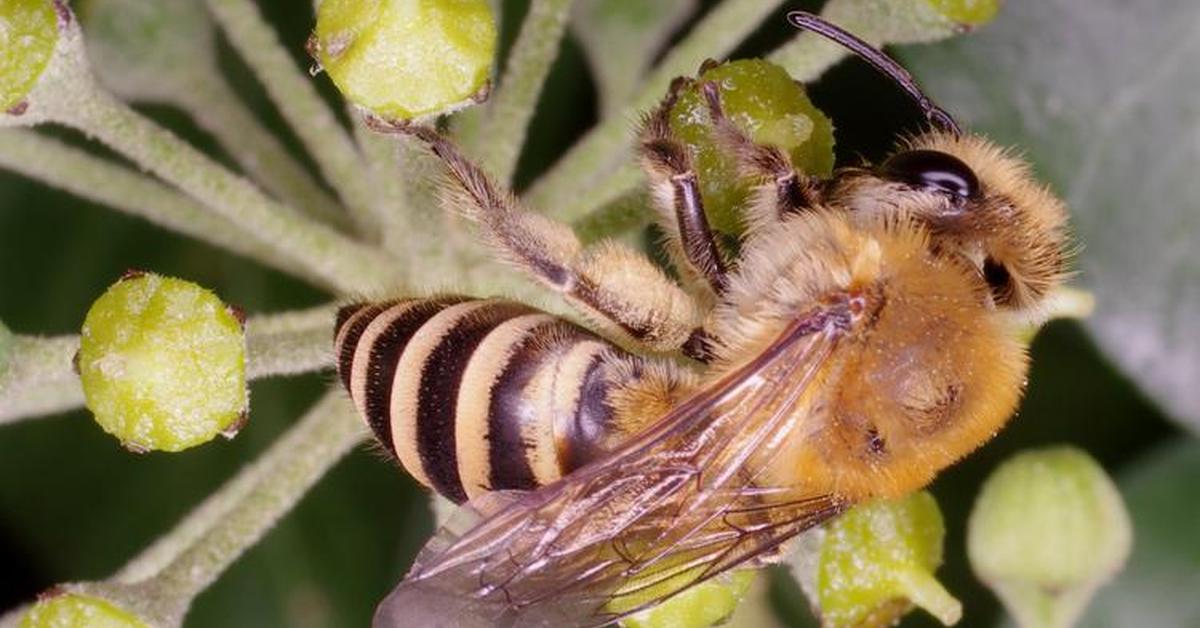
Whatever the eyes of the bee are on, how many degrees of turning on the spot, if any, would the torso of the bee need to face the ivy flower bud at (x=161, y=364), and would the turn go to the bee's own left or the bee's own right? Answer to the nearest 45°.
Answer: approximately 180°

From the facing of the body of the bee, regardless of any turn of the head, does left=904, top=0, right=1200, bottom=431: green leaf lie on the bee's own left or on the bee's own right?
on the bee's own left

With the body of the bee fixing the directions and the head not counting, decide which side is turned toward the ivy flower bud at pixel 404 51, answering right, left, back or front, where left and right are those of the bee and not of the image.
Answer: back

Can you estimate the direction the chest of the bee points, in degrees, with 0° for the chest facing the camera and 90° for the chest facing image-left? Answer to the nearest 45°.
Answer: approximately 270°

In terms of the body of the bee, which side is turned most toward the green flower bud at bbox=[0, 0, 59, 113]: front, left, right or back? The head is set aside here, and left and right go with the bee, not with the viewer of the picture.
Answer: back
